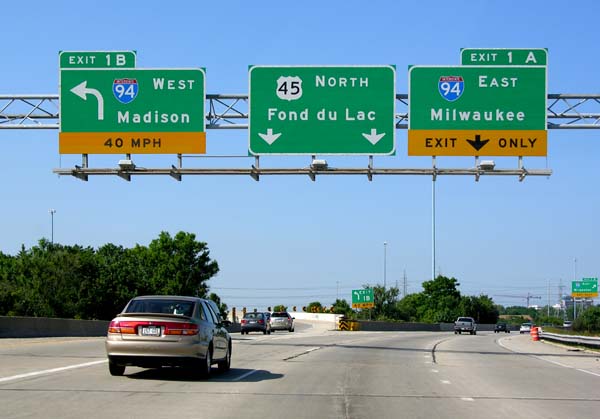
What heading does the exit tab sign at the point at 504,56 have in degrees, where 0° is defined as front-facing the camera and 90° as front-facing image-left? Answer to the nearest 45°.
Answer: approximately 0°

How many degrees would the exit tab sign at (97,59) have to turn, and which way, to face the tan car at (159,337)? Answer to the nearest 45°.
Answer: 0° — it already faces it

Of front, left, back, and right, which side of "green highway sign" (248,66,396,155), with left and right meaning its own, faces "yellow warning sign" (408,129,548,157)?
left

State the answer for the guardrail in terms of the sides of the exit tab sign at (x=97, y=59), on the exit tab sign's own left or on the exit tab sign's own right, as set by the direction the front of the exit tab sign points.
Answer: on the exit tab sign's own left

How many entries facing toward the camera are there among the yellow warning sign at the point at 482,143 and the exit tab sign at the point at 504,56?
2
